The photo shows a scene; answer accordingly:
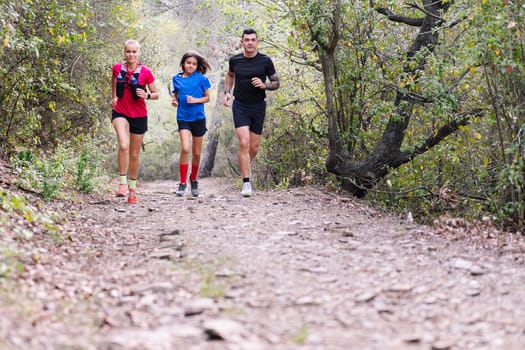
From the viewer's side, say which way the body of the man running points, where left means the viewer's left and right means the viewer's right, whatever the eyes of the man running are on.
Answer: facing the viewer

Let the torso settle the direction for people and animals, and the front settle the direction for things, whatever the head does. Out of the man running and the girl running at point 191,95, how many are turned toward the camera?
2

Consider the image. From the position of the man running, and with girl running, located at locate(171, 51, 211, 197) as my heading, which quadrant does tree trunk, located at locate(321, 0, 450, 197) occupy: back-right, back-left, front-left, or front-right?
back-right

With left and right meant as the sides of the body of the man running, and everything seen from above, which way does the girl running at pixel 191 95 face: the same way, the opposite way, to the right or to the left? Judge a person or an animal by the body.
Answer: the same way

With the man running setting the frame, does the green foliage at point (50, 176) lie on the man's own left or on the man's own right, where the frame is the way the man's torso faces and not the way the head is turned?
on the man's own right

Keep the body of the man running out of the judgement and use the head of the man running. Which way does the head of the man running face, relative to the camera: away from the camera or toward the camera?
toward the camera

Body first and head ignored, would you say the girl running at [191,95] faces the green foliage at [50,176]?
no

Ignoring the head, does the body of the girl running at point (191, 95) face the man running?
no

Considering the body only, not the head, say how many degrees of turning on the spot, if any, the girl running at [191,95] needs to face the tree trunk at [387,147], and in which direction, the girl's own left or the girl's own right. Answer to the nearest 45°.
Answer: approximately 90° to the girl's own left

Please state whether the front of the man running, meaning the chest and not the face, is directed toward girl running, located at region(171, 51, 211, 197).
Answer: no

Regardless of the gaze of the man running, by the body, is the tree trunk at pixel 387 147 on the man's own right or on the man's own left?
on the man's own left

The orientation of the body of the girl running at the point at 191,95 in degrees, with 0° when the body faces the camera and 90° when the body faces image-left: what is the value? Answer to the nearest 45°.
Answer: approximately 0°
